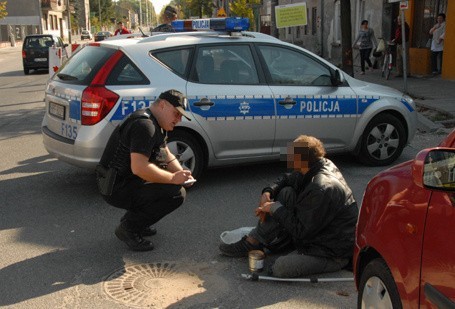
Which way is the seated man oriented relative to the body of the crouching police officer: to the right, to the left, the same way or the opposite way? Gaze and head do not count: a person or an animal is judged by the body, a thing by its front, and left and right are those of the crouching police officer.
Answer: the opposite way

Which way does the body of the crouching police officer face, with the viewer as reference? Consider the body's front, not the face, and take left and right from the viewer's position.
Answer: facing to the right of the viewer

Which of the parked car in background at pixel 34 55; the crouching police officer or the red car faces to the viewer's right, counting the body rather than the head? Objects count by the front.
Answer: the crouching police officer

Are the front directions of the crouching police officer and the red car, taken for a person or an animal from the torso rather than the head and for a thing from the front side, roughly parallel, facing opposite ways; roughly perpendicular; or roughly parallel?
roughly perpendicular

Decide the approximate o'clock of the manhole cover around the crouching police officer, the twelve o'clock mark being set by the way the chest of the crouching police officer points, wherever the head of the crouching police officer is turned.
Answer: The manhole cover is roughly at 3 o'clock from the crouching police officer.

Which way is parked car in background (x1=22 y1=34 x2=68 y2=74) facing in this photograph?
away from the camera

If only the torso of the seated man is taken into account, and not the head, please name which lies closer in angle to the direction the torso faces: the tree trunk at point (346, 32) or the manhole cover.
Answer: the manhole cover

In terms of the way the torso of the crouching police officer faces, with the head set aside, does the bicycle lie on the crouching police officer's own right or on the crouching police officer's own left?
on the crouching police officer's own left

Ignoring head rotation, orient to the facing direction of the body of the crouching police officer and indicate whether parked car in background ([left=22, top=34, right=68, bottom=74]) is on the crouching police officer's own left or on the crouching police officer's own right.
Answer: on the crouching police officer's own left

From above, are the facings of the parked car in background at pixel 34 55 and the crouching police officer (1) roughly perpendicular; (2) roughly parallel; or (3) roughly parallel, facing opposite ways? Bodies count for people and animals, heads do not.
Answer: roughly perpendicular

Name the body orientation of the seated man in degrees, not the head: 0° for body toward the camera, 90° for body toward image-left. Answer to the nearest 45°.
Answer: approximately 90°
